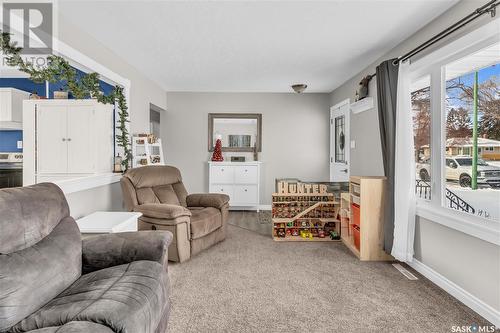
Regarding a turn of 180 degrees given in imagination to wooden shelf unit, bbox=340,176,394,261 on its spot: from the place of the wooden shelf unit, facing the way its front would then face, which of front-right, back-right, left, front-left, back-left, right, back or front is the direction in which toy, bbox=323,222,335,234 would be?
back-left

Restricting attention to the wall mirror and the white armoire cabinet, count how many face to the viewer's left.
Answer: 0

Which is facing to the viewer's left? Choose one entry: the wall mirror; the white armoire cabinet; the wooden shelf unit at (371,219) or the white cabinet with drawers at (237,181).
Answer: the wooden shelf unit

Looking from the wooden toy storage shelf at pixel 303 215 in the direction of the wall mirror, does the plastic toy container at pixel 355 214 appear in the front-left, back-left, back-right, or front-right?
back-right

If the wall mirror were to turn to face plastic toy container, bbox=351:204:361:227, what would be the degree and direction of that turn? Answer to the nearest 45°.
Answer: approximately 45° to its left

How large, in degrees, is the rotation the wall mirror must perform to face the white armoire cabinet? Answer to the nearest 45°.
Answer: approximately 45° to its right

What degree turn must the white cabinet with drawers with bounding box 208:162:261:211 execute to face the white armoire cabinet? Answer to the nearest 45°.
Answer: approximately 45° to its right

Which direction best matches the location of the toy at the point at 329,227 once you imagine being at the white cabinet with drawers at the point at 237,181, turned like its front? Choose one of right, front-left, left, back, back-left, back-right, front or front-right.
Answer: front-left

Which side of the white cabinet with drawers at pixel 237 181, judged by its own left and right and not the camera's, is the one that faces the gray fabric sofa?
front

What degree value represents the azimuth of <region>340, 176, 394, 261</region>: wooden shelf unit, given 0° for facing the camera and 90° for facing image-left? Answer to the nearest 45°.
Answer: approximately 90°
